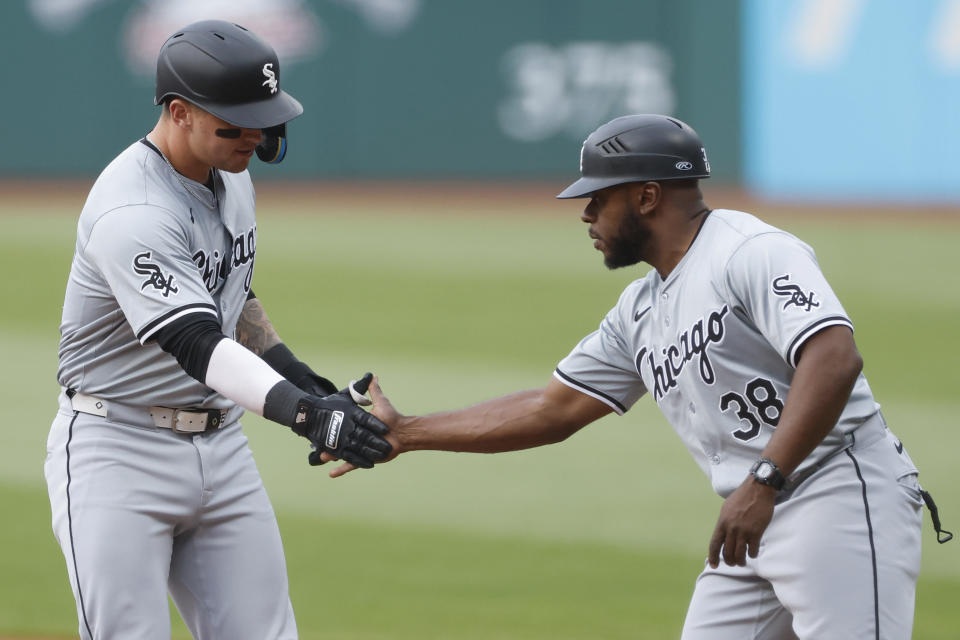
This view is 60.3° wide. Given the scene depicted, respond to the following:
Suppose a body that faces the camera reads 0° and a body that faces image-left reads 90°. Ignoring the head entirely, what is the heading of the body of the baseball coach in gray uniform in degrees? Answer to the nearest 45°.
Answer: approximately 45°

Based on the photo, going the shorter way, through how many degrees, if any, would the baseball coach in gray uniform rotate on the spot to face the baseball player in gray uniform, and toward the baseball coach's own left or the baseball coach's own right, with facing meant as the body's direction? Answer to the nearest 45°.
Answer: approximately 45° to the baseball coach's own right

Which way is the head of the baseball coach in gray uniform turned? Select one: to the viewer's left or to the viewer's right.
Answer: to the viewer's left

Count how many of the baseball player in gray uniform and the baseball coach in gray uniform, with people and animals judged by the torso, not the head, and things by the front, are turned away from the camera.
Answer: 0

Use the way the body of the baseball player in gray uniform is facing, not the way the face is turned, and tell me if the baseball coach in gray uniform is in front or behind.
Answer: in front
